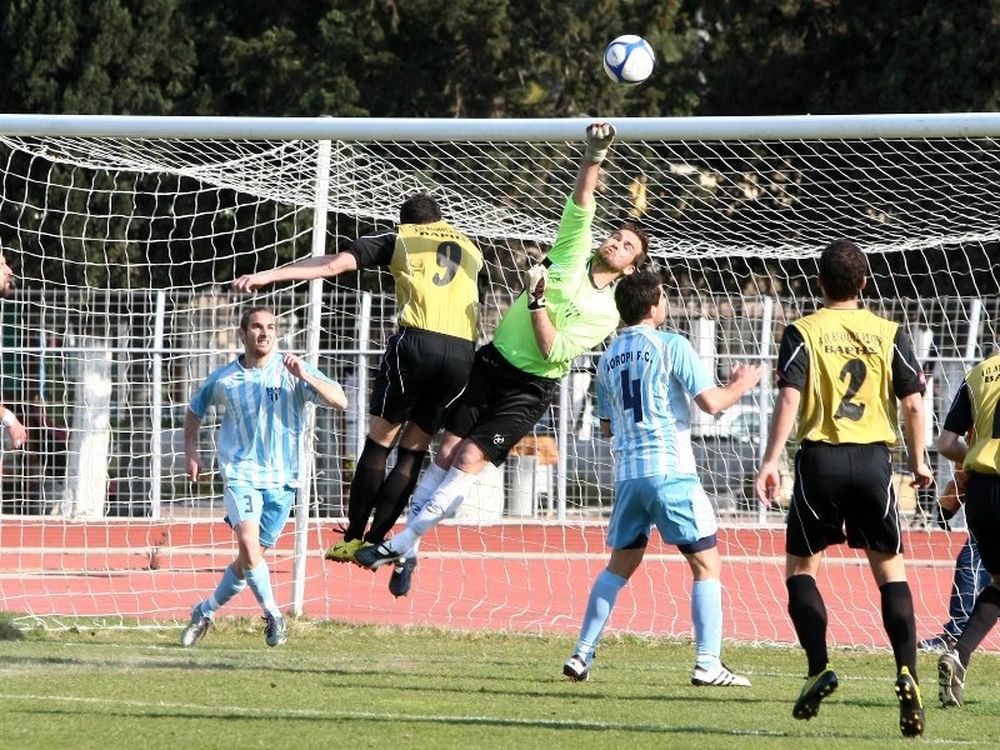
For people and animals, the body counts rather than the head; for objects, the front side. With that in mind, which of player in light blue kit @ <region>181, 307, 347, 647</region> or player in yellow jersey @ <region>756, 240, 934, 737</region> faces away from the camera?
the player in yellow jersey

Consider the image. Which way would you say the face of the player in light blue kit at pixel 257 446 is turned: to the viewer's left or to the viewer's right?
to the viewer's right

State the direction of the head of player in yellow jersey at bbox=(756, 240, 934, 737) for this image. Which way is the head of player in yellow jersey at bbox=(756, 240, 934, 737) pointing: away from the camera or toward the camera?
away from the camera

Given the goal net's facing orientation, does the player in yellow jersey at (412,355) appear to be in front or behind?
in front

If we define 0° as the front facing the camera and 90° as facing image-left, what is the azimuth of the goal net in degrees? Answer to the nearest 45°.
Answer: approximately 0°

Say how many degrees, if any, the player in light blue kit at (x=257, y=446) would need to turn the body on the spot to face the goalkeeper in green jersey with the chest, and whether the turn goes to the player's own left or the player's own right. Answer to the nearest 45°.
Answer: approximately 45° to the player's own left

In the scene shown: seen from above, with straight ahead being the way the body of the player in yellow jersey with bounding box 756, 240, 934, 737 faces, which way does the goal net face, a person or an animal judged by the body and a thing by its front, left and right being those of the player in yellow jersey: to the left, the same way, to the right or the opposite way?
the opposite way

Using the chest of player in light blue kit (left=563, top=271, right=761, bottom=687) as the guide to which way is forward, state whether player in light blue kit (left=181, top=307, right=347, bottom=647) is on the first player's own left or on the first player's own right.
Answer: on the first player's own left

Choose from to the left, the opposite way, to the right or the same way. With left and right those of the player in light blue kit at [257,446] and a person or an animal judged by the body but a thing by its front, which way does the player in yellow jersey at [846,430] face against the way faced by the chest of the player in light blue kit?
the opposite way

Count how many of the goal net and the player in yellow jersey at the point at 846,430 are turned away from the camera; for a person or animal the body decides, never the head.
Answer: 1

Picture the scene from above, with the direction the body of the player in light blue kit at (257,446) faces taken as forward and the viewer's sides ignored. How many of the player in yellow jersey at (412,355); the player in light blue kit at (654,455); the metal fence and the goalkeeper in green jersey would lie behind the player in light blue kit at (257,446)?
1

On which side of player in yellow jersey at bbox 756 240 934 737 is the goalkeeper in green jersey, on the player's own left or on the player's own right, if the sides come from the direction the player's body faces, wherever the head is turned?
on the player's own left

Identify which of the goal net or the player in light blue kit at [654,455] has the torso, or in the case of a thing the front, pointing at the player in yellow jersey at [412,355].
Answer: the goal net

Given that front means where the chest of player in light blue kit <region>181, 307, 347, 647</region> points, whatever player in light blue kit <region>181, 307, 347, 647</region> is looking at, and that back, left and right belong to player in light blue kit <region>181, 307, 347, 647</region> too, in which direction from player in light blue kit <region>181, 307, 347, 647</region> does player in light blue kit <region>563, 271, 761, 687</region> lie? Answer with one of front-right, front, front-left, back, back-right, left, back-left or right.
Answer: front-left

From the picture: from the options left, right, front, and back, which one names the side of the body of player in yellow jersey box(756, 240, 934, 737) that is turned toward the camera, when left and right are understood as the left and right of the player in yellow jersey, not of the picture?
back

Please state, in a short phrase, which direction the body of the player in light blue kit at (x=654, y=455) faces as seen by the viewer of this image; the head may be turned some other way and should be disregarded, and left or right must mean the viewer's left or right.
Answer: facing away from the viewer and to the right of the viewer

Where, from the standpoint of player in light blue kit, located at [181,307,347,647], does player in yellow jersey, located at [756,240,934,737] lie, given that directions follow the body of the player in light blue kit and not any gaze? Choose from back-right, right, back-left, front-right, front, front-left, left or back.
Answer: front-left

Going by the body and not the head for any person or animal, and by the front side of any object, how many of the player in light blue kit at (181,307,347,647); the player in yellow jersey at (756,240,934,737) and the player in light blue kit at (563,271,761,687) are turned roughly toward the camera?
1

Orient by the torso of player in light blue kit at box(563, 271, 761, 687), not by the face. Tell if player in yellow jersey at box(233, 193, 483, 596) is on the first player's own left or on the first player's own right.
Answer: on the first player's own left
